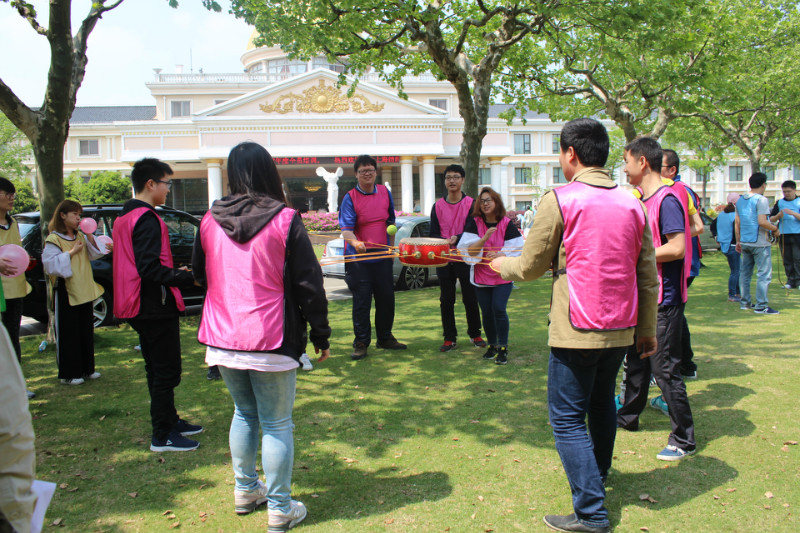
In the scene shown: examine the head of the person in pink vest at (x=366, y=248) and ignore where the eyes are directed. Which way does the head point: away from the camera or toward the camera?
toward the camera

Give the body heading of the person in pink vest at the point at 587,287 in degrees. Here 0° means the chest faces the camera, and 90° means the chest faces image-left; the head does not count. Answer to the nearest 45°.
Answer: approximately 135°

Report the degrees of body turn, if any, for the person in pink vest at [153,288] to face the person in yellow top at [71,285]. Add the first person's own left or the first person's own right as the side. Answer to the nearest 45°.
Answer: approximately 90° to the first person's own left

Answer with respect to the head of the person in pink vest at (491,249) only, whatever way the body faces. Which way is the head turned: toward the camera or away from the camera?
toward the camera

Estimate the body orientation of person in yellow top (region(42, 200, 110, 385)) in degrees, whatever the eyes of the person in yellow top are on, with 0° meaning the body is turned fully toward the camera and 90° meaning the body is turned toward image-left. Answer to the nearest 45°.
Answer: approximately 315°

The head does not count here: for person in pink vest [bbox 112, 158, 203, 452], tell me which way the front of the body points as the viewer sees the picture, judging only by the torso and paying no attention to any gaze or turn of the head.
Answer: to the viewer's right

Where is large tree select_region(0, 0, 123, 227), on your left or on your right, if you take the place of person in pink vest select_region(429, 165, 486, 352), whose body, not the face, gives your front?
on your right

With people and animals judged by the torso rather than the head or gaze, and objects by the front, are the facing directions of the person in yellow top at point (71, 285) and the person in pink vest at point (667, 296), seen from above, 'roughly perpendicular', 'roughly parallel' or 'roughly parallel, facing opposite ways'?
roughly parallel, facing opposite ways

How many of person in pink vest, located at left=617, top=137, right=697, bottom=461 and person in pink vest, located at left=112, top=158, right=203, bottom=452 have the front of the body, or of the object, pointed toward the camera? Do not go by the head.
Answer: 0

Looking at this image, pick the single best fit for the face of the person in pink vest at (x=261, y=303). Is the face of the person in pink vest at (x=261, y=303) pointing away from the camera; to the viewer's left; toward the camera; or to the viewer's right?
away from the camera

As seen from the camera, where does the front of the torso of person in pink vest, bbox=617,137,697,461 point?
to the viewer's left

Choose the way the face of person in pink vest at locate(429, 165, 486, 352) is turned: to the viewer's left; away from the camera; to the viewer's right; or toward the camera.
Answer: toward the camera

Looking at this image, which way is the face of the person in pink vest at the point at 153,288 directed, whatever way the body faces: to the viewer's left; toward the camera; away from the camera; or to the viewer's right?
to the viewer's right

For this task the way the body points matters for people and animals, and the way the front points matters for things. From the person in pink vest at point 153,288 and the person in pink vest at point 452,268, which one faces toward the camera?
the person in pink vest at point 452,268

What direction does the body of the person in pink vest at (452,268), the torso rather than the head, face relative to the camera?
toward the camera
